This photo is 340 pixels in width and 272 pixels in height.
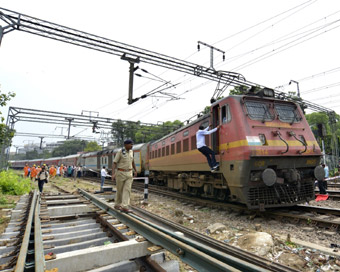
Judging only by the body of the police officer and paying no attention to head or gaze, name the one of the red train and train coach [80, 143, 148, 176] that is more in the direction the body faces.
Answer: the red train

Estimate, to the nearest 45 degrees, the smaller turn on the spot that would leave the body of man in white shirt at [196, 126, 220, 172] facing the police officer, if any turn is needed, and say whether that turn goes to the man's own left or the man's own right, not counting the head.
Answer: approximately 180°

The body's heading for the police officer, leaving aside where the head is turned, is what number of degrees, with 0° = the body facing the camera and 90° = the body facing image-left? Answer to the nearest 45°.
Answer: approximately 315°

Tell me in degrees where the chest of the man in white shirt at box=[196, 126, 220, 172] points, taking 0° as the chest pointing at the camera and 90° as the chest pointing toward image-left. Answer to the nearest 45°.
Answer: approximately 225°

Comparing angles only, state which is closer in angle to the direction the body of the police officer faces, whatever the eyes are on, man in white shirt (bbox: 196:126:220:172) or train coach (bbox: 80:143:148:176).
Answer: the man in white shirt

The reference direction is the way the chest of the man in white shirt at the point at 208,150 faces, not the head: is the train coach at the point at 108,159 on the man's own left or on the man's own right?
on the man's own left
